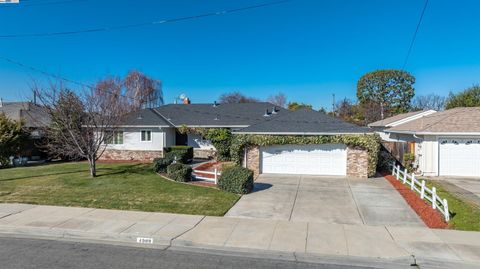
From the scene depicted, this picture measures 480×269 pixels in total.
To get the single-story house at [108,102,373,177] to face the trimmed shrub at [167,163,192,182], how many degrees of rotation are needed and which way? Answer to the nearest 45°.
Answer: approximately 45° to its right

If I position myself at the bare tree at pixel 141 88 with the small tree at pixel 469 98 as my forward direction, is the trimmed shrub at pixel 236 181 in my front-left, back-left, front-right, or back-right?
front-right

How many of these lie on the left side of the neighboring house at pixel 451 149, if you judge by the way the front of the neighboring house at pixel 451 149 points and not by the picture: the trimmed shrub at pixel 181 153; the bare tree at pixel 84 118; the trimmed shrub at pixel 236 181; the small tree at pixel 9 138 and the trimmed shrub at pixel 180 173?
0

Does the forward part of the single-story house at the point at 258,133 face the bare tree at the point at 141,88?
no

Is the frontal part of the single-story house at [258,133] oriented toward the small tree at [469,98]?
no

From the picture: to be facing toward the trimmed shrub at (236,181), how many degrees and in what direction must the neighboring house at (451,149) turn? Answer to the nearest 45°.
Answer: approximately 45° to its right

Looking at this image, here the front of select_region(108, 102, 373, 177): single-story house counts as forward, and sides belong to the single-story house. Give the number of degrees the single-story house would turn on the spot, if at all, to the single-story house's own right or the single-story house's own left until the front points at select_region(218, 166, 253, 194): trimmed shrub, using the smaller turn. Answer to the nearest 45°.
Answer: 0° — it already faces it

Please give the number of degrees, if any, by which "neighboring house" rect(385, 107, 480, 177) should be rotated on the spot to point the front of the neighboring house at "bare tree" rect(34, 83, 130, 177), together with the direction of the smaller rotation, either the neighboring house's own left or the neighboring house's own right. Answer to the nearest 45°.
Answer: approximately 45° to the neighboring house's own right

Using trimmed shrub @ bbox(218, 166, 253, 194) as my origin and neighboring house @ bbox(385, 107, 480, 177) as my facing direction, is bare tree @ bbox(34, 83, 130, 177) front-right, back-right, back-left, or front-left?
back-left

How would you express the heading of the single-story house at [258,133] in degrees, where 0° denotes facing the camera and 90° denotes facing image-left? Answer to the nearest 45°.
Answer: approximately 0°

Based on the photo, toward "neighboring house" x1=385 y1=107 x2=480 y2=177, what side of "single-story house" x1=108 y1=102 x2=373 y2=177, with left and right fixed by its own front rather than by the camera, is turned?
left

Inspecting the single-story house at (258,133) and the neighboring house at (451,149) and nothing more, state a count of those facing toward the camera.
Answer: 2

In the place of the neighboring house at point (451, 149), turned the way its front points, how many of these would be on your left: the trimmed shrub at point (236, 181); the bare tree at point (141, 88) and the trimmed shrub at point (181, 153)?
0

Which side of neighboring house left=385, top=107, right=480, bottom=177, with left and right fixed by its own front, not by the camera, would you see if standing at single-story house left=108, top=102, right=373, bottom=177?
right

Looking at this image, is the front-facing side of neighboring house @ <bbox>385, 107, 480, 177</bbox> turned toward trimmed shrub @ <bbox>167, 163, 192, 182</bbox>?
no

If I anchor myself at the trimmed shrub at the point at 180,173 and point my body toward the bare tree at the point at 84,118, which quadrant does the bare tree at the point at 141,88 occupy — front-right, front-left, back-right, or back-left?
front-right

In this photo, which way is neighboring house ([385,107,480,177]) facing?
toward the camera

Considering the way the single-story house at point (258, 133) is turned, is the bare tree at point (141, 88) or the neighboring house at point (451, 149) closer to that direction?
the neighboring house
